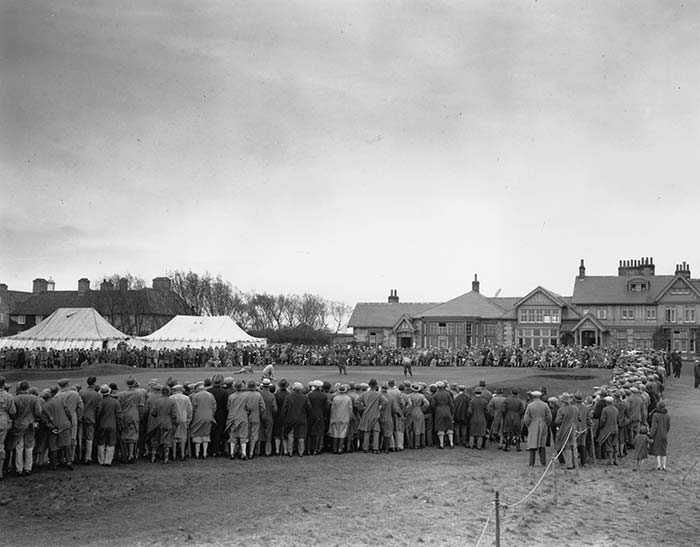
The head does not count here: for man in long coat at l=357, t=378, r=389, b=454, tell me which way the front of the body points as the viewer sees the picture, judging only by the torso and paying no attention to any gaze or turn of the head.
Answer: away from the camera

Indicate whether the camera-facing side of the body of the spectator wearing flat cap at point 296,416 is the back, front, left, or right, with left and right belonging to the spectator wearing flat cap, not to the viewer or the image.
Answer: back

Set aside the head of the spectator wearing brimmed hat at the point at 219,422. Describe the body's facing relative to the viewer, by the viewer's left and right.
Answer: facing away from the viewer

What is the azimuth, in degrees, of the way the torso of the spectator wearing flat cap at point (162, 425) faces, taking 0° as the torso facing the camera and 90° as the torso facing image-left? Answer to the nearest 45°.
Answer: approximately 180°

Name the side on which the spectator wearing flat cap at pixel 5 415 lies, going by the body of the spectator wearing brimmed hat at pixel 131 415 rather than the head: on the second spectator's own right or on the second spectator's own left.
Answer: on the second spectator's own left

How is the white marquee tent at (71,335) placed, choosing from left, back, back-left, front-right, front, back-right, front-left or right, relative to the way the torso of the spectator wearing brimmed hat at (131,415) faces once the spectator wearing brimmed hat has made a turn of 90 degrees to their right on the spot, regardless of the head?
left

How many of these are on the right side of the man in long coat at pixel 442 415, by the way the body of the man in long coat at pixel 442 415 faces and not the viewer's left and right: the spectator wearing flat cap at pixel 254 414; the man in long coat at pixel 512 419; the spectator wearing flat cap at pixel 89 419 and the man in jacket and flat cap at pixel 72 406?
1

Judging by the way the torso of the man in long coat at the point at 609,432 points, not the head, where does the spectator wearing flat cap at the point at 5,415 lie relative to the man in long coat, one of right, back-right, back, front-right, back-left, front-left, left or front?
left

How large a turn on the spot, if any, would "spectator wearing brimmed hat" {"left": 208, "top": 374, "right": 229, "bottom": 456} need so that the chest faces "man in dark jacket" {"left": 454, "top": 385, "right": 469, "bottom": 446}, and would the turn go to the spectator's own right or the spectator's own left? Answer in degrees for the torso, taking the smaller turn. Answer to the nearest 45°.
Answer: approximately 90° to the spectator's own right

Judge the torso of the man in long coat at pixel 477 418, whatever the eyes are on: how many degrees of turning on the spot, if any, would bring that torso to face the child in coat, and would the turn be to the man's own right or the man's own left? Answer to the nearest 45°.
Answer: approximately 135° to the man's own right

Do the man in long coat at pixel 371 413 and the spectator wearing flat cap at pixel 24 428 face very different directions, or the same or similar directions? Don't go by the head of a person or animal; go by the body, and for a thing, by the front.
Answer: same or similar directions

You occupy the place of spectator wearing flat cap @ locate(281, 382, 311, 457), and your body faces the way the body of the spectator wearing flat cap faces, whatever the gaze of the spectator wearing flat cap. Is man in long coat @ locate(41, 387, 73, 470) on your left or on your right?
on your left

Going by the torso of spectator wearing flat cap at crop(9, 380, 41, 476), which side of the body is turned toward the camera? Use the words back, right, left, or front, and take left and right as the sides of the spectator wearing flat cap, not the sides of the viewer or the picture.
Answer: back

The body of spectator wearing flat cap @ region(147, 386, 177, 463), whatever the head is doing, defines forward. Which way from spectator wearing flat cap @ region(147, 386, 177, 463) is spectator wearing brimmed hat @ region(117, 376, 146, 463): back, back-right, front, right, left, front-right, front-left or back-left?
left

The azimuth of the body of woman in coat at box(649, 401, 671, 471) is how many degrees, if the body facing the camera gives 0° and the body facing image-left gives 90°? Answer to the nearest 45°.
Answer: approximately 135°

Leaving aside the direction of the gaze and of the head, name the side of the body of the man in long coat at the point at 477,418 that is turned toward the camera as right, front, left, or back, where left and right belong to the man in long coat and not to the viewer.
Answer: back
